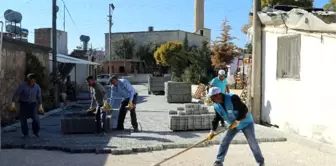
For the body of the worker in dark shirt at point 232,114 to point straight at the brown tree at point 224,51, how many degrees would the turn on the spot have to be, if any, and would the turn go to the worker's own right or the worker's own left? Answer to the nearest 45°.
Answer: approximately 135° to the worker's own right

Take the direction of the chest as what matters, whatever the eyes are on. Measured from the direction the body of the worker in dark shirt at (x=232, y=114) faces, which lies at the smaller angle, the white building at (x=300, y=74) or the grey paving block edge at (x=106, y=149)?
the grey paving block edge

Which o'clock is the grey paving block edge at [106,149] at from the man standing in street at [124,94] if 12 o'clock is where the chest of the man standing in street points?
The grey paving block edge is roughly at 11 o'clock from the man standing in street.

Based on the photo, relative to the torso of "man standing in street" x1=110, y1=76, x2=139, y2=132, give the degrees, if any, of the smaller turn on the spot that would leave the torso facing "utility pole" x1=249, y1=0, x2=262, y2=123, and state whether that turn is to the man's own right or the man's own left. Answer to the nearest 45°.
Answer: approximately 135° to the man's own left

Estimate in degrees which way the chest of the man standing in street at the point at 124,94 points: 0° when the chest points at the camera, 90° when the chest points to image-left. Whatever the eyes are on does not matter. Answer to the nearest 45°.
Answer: approximately 45°

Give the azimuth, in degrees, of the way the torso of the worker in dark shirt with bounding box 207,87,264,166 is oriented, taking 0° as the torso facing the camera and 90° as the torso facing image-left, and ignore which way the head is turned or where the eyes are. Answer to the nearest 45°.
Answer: approximately 45°
